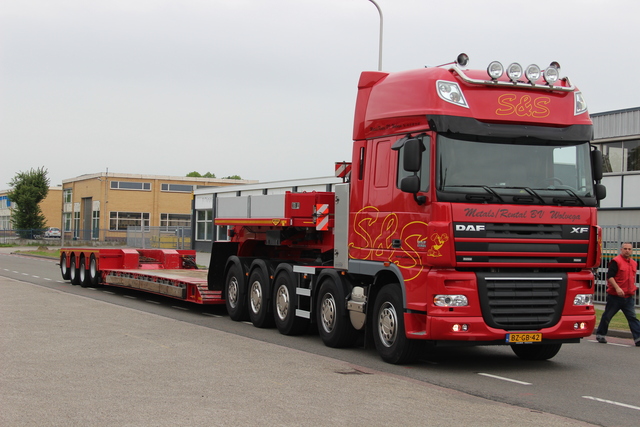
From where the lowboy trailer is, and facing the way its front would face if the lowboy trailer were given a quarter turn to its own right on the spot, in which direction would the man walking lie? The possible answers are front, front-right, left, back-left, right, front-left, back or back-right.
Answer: left

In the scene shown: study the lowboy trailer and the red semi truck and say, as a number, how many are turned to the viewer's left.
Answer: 0

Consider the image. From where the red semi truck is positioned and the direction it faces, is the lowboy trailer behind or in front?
behind

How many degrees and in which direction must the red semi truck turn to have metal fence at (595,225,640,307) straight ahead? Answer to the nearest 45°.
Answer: approximately 90° to its left

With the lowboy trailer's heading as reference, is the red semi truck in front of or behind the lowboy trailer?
in front

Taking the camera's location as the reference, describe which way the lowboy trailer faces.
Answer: facing the viewer and to the right of the viewer

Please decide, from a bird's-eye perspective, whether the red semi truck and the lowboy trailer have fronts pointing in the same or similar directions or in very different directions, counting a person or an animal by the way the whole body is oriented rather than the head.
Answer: same or similar directions
